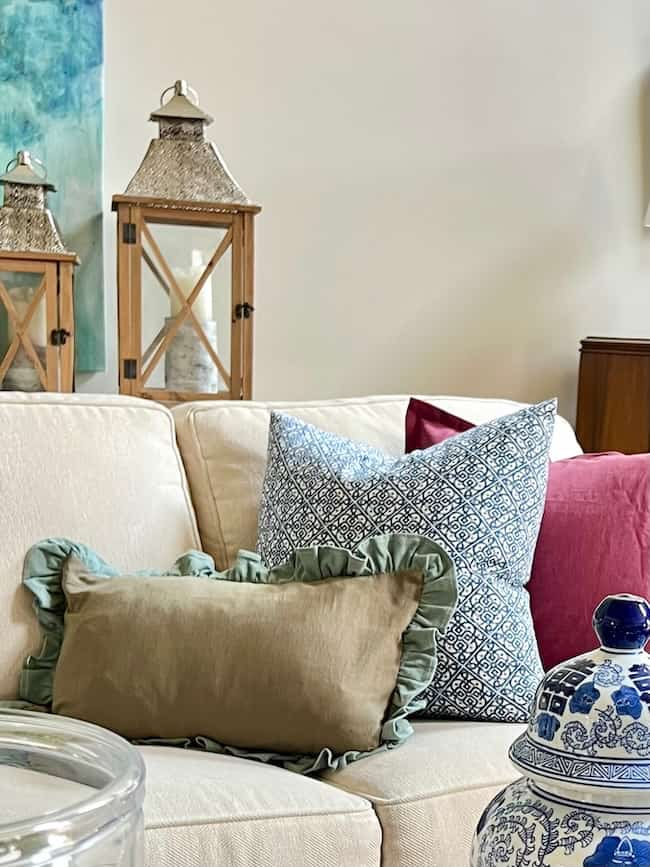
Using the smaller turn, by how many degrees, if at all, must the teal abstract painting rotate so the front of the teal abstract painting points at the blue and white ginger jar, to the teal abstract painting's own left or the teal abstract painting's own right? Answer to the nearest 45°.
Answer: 0° — it already faces it

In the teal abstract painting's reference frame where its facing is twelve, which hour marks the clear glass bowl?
The clear glass bowl is roughly at 12 o'clock from the teal abstract painting.

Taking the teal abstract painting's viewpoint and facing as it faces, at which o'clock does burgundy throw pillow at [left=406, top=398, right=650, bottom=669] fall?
The burgundy throw pillow is roughly at 11 o'clock from the teal abstract painting.

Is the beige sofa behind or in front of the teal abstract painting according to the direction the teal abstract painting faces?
in front

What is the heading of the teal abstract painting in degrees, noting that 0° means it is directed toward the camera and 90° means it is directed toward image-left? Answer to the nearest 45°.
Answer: approximately 0°

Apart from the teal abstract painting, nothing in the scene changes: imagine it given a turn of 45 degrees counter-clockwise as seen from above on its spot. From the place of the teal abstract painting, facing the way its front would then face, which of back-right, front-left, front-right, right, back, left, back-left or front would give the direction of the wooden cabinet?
front-left
